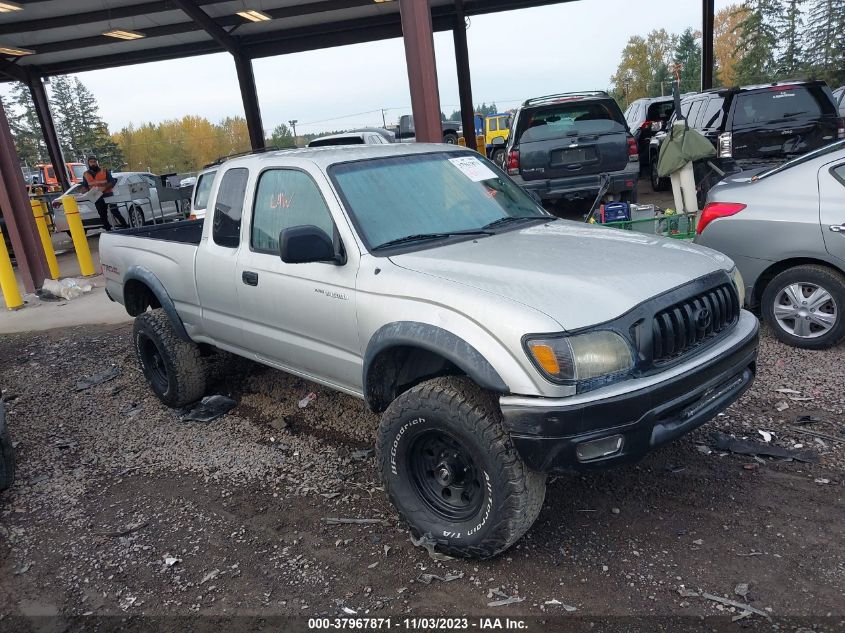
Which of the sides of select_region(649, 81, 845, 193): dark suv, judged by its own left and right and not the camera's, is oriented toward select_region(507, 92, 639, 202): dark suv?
left

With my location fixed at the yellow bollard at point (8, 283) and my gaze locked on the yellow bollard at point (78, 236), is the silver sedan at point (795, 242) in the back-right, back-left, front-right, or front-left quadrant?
back-right

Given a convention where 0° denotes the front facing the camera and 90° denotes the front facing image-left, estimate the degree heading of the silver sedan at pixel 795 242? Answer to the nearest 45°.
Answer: approximately 270°

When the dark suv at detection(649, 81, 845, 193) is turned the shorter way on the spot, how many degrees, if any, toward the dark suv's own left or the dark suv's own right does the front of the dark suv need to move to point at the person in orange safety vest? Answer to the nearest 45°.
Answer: approximately 45° to the dark suv's own left

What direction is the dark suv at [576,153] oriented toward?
away from the camera

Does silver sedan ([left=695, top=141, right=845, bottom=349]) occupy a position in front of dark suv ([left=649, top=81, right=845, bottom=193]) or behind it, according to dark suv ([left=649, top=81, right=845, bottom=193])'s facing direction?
behind

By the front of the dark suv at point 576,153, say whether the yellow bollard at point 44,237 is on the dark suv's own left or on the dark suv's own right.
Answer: on the dark suv's own left

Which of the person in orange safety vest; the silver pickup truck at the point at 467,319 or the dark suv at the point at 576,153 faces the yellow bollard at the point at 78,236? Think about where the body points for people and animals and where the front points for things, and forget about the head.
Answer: the person in orange safety vest

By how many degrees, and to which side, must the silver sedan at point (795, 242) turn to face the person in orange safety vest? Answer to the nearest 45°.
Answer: approximately 180°

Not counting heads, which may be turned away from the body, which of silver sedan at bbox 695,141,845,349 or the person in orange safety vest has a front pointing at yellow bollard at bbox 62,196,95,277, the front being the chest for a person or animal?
the person in orange safety vest

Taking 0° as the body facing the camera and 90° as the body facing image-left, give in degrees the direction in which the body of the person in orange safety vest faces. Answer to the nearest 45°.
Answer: approximately 0°

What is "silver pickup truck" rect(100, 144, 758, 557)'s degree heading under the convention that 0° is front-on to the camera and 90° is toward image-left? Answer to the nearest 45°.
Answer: approximately 315°
